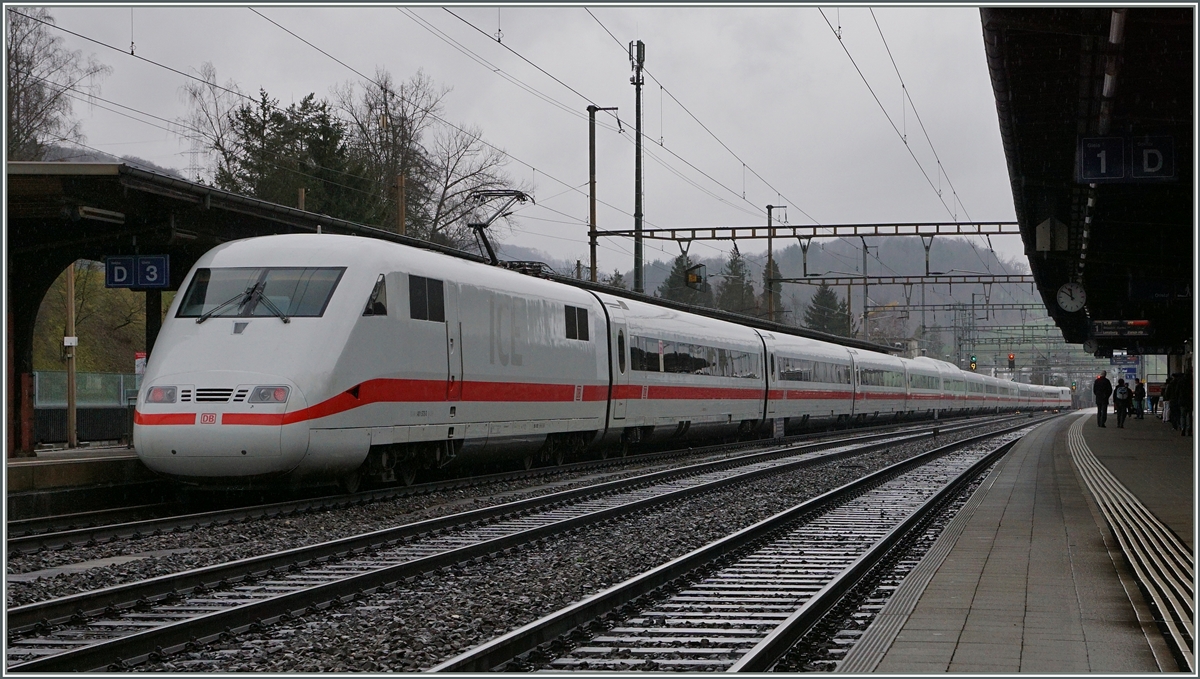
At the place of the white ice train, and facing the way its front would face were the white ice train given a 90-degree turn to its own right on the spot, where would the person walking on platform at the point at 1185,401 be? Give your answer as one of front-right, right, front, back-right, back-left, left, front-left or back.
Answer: right

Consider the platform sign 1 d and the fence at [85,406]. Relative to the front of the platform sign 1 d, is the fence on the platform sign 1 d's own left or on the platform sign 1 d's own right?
on the platform sign 1 d's own right

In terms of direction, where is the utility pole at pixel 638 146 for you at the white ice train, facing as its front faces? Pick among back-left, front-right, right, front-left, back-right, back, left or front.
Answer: back-right

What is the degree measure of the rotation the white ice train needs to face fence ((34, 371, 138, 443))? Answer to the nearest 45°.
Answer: approximately 90° to its right

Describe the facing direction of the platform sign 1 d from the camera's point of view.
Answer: facing the viewer

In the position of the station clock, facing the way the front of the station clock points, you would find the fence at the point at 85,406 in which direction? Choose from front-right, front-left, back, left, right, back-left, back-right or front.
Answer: right

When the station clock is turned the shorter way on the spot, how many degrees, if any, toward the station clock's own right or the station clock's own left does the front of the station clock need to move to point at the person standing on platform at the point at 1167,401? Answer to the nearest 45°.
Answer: approximately 180°

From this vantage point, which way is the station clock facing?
toward the camera

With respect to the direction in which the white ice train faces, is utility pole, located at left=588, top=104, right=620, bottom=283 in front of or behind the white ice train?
behind

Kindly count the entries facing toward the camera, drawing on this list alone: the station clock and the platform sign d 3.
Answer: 2

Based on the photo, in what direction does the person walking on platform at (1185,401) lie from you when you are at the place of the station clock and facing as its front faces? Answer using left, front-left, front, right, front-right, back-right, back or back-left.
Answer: back-left

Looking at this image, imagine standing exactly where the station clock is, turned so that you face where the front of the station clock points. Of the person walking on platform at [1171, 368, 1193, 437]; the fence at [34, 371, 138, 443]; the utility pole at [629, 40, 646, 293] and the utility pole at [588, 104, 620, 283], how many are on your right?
3
